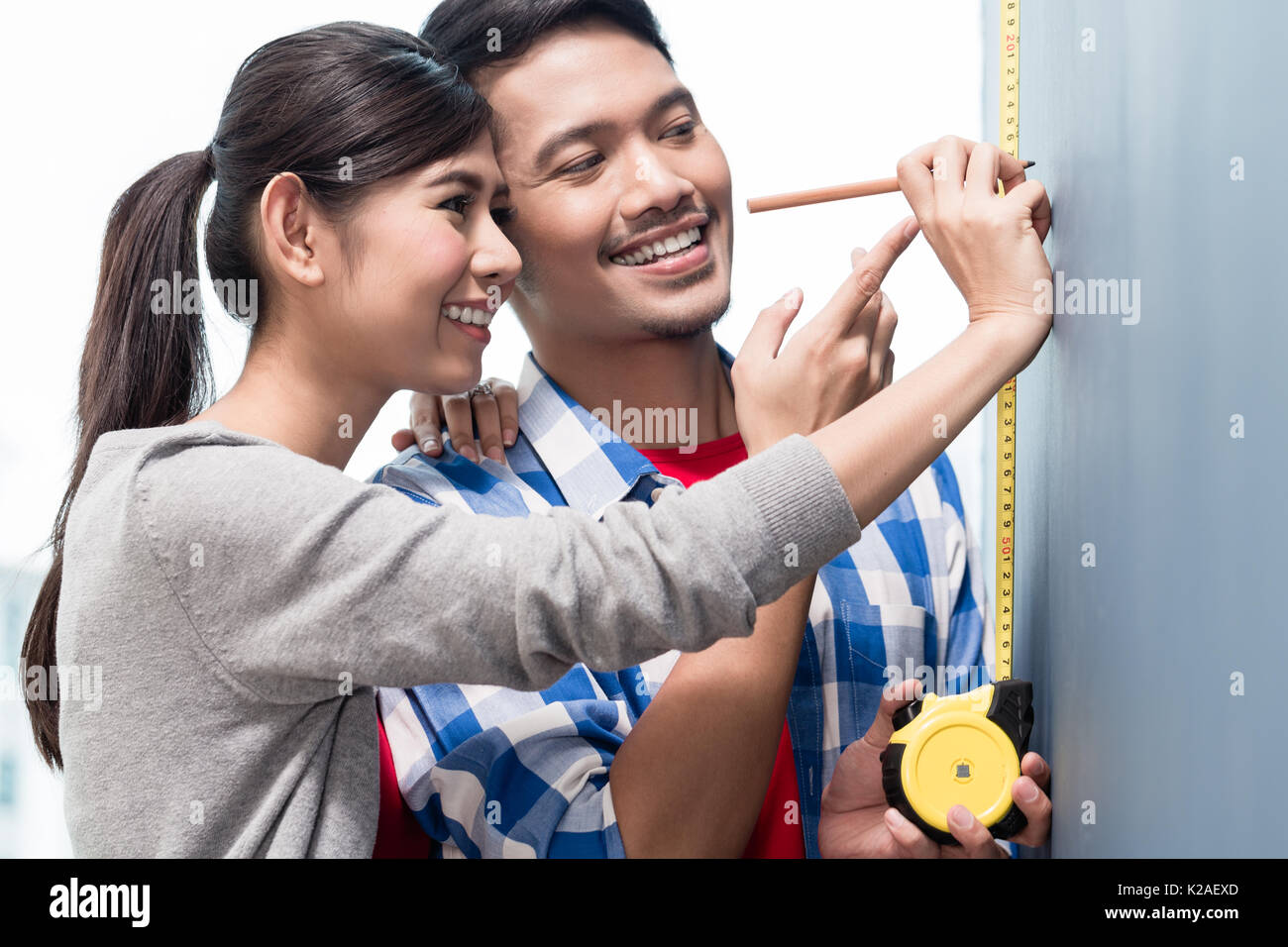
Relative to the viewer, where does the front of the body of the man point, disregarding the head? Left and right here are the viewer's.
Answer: facing the viewer and to the right of the viewer

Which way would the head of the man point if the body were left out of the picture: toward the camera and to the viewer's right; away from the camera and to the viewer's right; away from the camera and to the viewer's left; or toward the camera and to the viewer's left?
toward the camera and to the viewer's right

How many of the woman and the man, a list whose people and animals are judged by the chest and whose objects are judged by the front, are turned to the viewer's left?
0

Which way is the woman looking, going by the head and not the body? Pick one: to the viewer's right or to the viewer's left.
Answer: to the viewer's right

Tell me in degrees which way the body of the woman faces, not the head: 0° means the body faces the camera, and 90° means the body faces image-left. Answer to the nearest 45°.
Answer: approximately 270°
